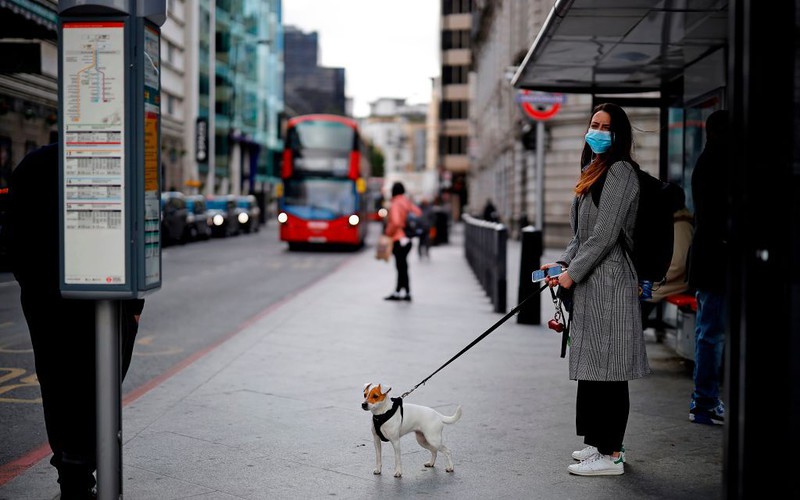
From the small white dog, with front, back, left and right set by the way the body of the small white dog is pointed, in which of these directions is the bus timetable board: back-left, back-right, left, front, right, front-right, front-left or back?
front

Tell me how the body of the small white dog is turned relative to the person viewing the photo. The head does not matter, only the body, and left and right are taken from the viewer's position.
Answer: facing the viewer and to the left of the viewer

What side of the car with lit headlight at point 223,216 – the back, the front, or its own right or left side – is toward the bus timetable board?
front

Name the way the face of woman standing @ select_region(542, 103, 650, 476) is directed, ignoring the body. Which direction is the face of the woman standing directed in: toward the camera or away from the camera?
toward the camera

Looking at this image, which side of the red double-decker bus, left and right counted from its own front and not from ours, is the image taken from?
front

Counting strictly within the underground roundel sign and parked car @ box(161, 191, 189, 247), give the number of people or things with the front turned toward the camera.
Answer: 2

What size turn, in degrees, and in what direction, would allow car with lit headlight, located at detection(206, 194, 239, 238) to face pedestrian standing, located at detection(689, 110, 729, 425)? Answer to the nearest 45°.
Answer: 0° — it already faces them

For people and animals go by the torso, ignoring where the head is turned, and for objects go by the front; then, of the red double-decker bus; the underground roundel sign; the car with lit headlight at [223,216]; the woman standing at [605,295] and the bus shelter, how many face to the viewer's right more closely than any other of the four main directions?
0

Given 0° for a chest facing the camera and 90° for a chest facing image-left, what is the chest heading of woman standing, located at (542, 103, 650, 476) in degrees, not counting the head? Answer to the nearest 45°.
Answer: approximately 90°

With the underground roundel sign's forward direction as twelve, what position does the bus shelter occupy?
The bus shelter is roughly at 12 o'clock from the underground roundel sign.

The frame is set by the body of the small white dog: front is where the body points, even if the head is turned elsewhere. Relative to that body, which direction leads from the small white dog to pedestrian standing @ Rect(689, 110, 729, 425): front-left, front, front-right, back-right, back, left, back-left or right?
back

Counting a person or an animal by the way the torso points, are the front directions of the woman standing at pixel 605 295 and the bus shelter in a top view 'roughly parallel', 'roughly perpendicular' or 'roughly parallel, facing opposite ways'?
roughly parallel

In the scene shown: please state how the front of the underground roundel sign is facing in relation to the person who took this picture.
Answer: facing the viewer
